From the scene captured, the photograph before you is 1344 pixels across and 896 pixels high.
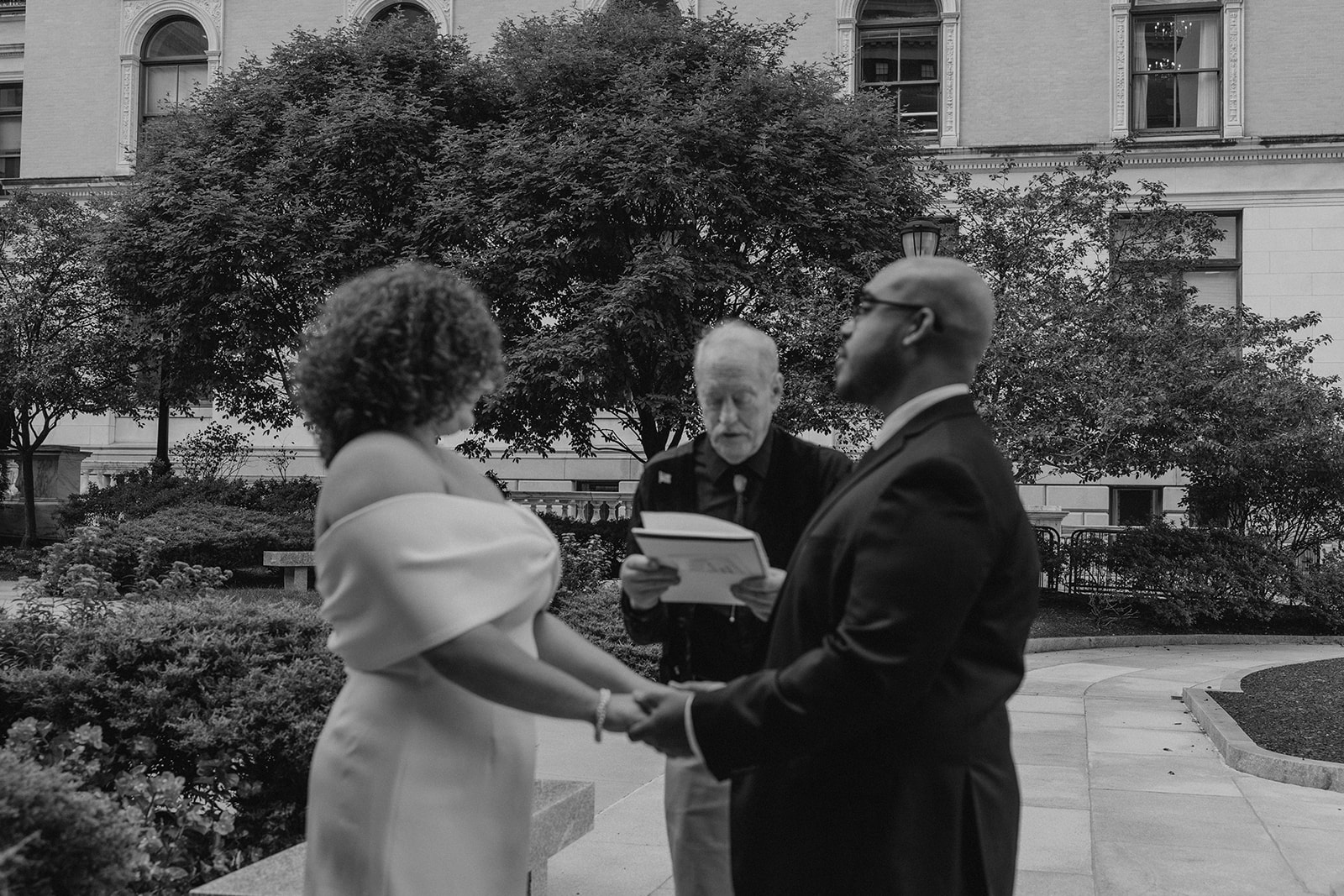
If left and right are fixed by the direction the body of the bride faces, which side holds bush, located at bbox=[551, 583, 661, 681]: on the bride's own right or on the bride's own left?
on the bride's own left

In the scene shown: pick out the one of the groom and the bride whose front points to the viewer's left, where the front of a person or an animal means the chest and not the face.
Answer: the groom

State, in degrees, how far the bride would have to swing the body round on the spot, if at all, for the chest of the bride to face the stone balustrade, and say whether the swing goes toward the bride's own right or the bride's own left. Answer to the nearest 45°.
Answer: approximately 90° to the bride's own left

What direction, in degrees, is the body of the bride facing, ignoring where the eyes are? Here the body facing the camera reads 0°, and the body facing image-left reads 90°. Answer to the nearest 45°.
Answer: approximately 270°

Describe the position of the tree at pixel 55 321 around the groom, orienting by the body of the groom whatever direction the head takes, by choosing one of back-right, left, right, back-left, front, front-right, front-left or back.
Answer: front-right

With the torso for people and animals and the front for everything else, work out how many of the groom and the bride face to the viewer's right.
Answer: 1

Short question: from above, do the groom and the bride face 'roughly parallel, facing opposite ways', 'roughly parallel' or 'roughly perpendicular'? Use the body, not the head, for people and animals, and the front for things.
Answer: roughly parallel, facing opposite ways

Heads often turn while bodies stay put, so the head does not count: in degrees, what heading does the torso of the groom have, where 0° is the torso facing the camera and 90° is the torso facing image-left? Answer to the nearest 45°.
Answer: approximately 90°

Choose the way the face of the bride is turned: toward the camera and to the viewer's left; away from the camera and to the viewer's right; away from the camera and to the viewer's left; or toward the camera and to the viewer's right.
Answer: away from the camera and to the viewer's right

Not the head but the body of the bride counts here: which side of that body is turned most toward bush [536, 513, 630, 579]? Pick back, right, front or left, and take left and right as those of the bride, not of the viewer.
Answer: left

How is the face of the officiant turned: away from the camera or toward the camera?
toward the camera

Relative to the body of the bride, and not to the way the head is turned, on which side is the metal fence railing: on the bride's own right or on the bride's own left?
on the bride's own left

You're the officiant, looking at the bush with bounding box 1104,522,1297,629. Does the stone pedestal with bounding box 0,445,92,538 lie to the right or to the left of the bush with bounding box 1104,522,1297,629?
left

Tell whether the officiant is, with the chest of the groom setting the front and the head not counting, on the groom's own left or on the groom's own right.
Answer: on the groom's own right

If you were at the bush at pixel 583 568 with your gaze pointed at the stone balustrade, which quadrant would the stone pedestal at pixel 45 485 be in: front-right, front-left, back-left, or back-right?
front-left
